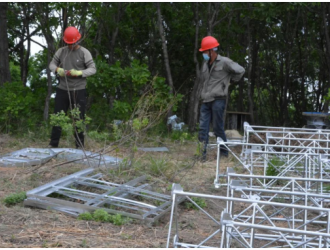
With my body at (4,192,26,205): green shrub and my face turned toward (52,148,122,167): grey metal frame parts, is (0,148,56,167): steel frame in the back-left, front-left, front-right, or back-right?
front-left

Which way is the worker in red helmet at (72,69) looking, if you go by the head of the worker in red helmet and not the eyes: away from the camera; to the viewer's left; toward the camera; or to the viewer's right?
toward the camera

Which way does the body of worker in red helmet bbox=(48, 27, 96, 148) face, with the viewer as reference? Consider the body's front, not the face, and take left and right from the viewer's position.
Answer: facing the viewer

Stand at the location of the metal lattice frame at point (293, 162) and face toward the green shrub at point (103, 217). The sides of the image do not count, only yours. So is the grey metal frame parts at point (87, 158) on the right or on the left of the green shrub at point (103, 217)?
right

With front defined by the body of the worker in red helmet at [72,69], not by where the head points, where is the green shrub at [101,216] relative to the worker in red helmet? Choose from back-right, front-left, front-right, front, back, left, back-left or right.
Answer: front

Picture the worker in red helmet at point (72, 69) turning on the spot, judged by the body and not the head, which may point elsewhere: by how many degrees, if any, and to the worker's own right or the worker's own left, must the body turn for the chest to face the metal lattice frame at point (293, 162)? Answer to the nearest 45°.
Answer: approximately 45° to the worker's own left

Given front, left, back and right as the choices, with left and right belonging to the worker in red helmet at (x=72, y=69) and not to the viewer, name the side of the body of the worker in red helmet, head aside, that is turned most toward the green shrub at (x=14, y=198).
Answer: front

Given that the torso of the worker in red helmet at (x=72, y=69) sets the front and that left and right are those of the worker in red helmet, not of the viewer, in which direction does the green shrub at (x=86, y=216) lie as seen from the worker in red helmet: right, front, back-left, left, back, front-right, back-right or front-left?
front

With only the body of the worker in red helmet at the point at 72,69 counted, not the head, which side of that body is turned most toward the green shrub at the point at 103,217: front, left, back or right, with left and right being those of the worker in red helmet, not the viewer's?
front
